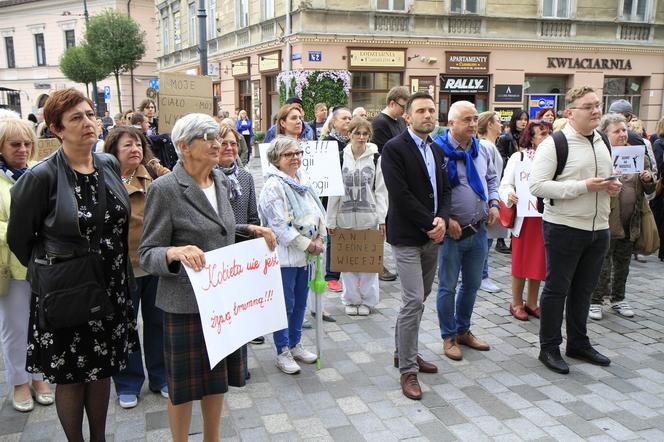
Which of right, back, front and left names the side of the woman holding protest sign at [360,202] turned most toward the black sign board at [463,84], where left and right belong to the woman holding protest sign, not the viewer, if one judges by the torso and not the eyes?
back

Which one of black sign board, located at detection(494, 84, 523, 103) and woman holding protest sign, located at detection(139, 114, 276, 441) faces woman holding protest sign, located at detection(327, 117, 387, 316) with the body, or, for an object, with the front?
the black sign board

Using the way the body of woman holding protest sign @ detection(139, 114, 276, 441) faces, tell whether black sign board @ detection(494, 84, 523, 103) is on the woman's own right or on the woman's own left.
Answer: on the woman's own left

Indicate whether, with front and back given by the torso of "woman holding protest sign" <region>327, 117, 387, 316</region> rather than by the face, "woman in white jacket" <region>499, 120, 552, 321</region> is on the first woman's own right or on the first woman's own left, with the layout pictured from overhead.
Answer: on the first woman's own left

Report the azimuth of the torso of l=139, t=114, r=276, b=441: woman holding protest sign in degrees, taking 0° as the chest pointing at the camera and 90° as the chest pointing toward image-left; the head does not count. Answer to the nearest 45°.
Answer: approximately 315°

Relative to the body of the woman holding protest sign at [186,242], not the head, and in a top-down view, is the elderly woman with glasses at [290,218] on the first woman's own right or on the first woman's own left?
on the first woman's own left

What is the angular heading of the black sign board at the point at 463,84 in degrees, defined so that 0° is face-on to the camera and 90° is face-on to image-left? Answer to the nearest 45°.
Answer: approximately 0°

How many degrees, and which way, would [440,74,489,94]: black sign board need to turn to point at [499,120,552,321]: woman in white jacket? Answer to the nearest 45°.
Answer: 0° — it already faces them

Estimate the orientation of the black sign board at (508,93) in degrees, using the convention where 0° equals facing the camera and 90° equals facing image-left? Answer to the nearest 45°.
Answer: approximately 0°

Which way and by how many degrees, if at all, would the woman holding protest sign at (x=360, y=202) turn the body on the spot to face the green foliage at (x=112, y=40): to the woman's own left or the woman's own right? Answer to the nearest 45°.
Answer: approximately 135° to the woman's own right

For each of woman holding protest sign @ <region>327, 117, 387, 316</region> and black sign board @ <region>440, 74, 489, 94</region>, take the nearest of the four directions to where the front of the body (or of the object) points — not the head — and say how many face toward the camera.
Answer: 2
